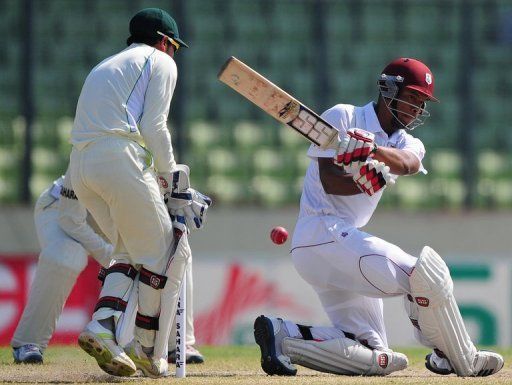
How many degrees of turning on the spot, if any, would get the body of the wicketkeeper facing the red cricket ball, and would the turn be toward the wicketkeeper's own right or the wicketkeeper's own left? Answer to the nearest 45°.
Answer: approximately 45° to the wicketkeeper's own right

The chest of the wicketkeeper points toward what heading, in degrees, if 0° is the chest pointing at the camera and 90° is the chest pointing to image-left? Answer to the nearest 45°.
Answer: approximately 225°
